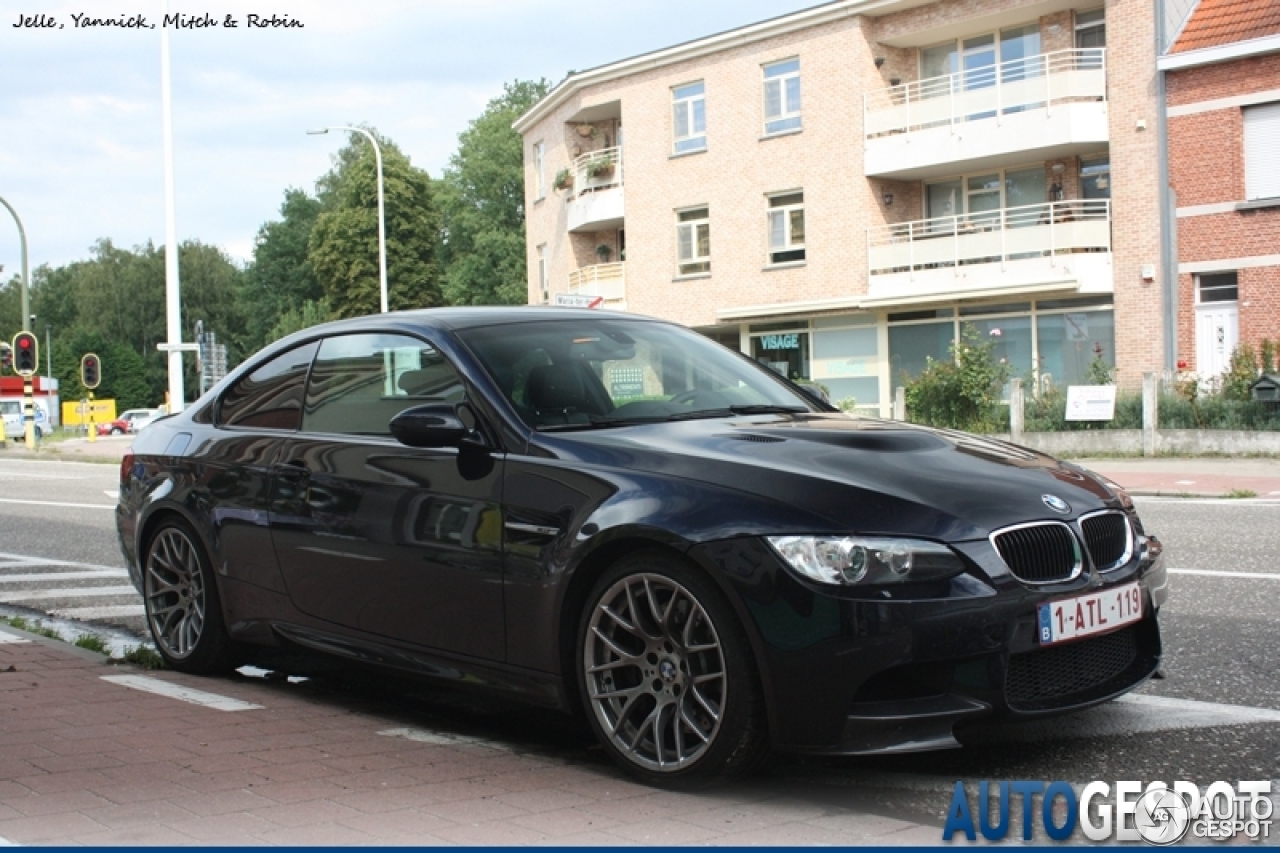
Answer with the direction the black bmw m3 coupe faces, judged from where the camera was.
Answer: facing the viewer and to the right of the viewer

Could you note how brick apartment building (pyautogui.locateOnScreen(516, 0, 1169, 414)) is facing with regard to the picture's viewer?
facing the viewer and to the left of the viewer

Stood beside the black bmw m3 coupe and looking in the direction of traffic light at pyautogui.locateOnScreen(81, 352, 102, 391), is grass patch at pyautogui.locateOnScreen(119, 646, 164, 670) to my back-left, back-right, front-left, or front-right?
front-left

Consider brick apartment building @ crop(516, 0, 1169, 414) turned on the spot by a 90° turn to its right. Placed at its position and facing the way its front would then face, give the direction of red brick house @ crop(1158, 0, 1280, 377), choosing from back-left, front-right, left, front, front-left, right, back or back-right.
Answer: back

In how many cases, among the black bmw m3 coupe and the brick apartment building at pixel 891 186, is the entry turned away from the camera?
0

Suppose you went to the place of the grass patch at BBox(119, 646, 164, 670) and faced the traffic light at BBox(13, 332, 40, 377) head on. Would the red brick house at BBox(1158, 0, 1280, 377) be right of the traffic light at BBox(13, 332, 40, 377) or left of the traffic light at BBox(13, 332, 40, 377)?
right

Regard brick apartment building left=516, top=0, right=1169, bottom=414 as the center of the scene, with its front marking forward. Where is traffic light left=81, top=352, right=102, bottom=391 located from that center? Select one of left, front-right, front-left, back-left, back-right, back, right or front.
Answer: front-right

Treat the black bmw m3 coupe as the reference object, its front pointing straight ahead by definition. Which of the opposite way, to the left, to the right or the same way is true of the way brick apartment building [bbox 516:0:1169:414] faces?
to the right

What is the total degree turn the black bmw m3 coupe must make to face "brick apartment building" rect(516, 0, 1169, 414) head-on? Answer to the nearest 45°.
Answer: approximately 135° to its left

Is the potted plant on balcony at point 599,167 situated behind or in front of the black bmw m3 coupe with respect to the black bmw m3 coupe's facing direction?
behind
